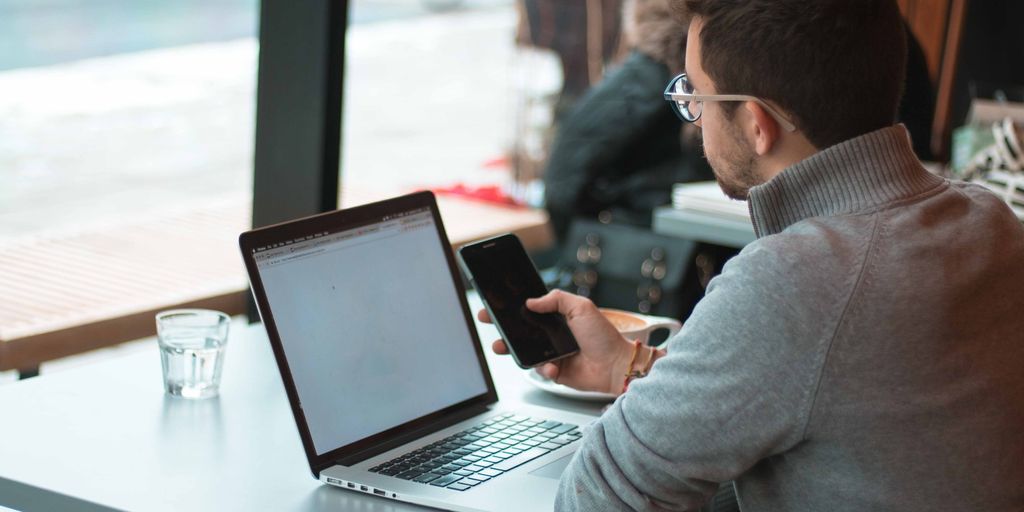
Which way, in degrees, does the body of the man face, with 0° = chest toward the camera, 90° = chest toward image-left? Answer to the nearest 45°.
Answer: approximately 135°

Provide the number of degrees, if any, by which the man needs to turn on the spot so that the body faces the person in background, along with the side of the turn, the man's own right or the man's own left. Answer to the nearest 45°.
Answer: approximately 45° to the man's own right

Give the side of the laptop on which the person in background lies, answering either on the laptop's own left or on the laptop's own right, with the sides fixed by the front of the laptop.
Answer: on the laptop's own left

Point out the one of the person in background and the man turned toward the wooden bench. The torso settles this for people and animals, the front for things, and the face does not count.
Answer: the man

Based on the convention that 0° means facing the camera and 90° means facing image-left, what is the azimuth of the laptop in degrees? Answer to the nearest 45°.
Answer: approximately 315°

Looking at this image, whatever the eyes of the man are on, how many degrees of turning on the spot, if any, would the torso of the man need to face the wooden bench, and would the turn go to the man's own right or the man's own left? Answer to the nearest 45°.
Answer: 0° — they already face it

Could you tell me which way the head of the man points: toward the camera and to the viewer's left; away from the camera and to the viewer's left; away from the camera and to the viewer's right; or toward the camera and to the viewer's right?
away from the camera and to the viewer's left

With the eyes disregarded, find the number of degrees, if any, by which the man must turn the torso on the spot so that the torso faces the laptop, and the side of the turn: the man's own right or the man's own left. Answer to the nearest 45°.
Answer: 0° — they already face it
